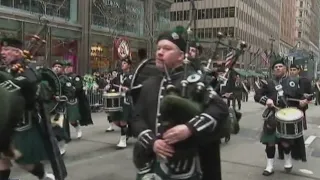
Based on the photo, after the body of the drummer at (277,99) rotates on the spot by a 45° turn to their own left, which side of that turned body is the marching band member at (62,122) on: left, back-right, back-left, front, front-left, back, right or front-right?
back-right

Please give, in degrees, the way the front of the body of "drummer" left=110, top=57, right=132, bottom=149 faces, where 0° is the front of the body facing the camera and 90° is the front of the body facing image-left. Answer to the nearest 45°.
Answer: approximately 45°

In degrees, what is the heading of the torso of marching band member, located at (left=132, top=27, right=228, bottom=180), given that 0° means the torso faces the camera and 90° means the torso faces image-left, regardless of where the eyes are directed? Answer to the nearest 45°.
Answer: approximately 45°

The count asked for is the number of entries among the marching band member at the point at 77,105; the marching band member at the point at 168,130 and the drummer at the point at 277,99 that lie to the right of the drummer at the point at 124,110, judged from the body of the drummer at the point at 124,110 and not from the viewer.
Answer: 1

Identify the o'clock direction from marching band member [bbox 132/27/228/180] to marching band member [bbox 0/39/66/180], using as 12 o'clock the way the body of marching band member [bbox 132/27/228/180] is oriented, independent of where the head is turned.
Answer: marching band member [bbox 0/39/66/180] is roughly at 3 o'clock from marching band member [bbox 132/27/228/180].

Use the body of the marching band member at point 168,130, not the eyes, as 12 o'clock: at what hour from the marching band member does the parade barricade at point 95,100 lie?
The parade barricade is roughly at 4 o'clock from the marching band member.

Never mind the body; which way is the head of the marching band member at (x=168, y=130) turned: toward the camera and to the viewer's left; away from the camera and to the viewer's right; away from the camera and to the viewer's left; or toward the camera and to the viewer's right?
toward the camera and to the viewer's left

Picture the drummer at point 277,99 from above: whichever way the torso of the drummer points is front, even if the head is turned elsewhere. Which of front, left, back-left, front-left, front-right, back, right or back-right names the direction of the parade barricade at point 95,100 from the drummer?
back-right
